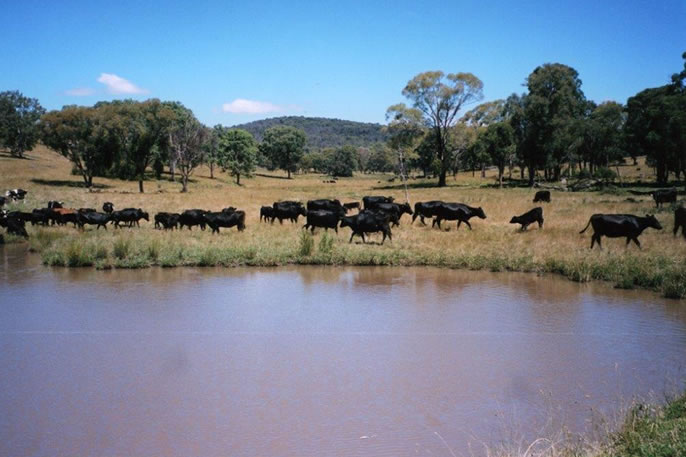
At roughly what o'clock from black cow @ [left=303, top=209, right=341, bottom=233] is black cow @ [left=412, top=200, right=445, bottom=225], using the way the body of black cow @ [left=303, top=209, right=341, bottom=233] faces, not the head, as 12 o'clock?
black cow @ [left=412, top=200, right=445, bottom=225] is roughly at 11 o'clock from black cow @ [left=303, top=209, right=341, bottom=233].

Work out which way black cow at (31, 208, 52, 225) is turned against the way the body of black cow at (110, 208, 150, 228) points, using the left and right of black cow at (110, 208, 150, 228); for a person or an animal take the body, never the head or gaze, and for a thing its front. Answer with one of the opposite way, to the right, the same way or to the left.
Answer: the same way

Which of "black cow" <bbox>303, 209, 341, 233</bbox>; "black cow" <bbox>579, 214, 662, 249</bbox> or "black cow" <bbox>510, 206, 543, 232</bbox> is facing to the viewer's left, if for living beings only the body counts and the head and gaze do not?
"black cow" <bbox>510, 206, 543, 232</bbox>

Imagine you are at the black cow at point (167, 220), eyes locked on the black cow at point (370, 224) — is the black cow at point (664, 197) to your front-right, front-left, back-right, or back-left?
front-left

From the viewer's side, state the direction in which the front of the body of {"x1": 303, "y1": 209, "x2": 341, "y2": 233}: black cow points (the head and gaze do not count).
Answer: to the viewer's right

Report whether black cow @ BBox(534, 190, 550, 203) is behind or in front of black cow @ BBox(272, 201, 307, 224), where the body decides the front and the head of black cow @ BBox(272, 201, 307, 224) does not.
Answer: in front

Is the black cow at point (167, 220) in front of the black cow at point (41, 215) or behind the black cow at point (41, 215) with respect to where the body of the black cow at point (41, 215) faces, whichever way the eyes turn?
in front

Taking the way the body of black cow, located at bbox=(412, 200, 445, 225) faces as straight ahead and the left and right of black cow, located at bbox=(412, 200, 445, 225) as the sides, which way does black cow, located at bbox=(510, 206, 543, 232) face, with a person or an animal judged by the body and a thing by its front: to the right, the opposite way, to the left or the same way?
the opposite way

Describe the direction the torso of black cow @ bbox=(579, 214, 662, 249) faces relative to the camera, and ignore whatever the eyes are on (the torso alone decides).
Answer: to the viewer's right

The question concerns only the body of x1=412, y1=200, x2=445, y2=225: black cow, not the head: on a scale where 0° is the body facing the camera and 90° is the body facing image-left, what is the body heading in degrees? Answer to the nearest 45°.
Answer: approximately 270°

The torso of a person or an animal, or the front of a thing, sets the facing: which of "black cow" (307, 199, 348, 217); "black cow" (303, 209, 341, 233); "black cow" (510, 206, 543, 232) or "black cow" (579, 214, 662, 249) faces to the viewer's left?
"black cow" (510, 206, 543, 232)

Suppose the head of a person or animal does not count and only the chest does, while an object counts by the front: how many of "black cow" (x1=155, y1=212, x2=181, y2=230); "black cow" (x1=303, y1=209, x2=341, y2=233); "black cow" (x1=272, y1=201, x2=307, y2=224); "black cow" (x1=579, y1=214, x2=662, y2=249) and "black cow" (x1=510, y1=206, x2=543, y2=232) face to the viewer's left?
1

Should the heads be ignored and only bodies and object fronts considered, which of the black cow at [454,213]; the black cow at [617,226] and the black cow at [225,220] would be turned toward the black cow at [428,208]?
the black cow at [225,220]

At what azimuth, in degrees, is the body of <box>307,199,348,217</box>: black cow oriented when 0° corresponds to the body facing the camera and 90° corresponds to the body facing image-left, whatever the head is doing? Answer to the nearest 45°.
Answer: approximately 270°

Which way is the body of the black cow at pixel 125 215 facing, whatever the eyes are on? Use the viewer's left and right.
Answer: facing to the right of the viewer

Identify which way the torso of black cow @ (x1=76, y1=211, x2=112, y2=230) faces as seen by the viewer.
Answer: to the viewer's right
